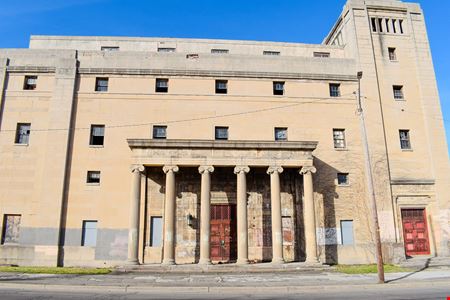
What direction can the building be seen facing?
toward the camera
